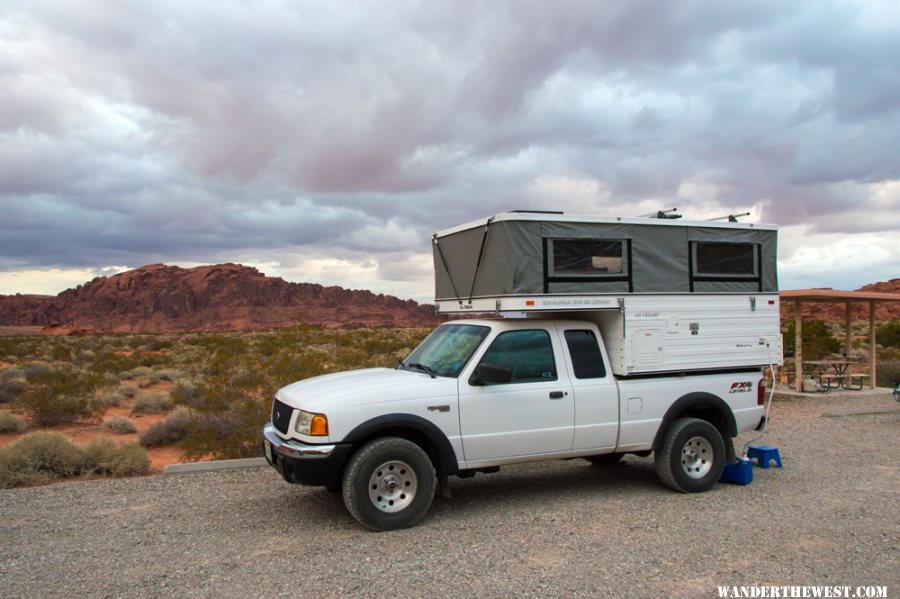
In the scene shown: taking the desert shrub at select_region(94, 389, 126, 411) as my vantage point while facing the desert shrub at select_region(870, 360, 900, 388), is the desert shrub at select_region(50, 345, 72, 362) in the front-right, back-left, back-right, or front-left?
back-left

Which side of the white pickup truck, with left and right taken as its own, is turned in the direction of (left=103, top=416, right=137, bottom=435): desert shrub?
right

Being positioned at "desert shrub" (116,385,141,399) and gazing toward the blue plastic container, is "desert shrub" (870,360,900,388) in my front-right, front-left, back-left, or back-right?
front-left

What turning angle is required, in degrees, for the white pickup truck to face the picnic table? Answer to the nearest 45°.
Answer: approximately 180°

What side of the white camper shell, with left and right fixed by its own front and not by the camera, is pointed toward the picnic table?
back

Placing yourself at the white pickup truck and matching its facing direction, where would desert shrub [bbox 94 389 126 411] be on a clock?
The desert shrub is roughly at 3 o'clock from the white pickup truck.

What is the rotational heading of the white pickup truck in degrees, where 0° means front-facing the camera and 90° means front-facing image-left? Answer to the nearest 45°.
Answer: approximately 45°

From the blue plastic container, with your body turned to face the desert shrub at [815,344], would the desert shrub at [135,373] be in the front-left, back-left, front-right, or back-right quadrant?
front-left

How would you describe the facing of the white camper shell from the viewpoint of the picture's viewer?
facing the viewer and to the left of the viewer

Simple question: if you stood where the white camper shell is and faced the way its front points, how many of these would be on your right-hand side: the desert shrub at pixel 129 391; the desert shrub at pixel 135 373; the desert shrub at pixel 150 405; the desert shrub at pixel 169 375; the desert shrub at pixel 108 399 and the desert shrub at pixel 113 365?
6

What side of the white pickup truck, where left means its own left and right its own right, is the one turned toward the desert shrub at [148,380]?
right

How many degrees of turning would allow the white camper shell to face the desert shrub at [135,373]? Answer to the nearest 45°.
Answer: approximately 90° to its right

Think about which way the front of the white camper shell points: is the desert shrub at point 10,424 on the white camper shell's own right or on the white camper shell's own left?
on the white camper shell's own right

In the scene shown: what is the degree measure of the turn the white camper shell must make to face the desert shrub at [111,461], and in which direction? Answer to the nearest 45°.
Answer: approximately 45° to its right

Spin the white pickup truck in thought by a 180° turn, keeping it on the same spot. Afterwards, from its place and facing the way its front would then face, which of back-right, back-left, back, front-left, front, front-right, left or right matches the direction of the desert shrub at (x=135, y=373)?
left

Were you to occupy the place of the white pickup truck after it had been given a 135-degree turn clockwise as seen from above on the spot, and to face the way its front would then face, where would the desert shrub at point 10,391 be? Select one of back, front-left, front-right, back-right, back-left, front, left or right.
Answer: front-left

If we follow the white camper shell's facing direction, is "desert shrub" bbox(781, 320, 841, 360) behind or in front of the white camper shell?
behind

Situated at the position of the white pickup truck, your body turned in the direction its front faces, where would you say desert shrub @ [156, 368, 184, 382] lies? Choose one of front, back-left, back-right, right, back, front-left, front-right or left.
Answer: right

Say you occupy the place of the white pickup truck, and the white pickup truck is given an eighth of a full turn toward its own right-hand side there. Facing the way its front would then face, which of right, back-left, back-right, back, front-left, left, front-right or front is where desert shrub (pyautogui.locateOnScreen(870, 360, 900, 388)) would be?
back-right
